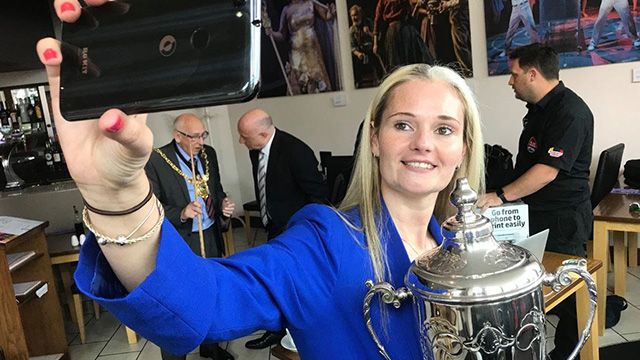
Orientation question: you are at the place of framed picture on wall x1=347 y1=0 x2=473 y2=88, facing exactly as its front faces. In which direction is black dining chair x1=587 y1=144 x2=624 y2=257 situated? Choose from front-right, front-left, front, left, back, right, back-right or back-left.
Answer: front-left

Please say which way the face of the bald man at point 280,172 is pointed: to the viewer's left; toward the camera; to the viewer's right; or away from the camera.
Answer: to the viewer's left

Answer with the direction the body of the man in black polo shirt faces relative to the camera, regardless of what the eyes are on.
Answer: to the viewer's left

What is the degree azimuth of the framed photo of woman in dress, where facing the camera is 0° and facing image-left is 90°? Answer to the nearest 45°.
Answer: approximately 0°

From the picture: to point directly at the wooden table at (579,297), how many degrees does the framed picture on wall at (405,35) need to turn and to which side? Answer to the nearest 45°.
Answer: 0° — it already faces it

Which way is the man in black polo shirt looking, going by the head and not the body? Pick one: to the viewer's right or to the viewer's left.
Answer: to the viewer's left

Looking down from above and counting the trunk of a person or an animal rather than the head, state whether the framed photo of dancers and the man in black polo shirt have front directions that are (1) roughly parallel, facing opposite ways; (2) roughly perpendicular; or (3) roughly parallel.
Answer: roughly perpendicular

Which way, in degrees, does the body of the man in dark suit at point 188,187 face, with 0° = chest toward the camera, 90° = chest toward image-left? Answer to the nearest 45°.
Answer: approximately 315°

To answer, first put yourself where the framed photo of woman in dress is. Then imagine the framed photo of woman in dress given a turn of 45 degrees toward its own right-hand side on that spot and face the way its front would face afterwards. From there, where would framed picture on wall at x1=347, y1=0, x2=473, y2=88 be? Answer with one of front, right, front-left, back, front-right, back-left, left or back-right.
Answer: left
